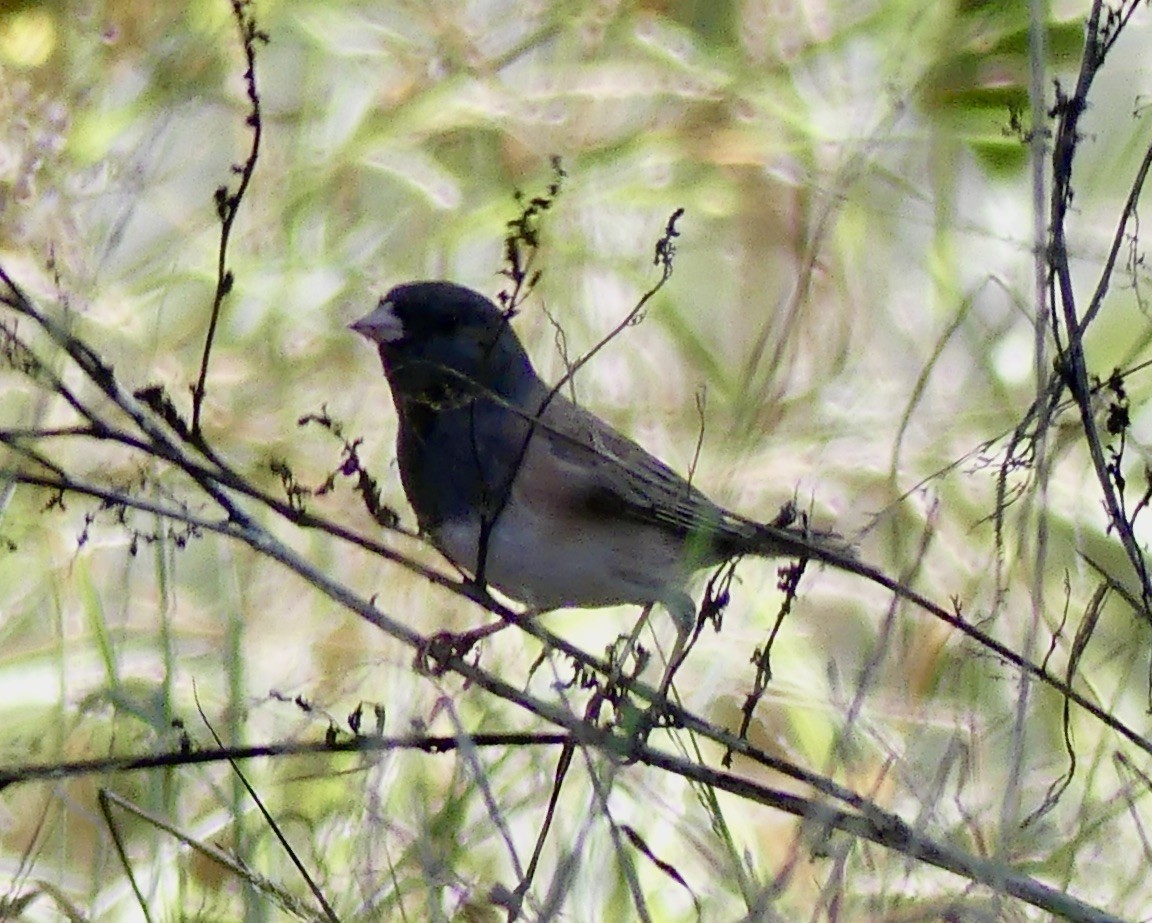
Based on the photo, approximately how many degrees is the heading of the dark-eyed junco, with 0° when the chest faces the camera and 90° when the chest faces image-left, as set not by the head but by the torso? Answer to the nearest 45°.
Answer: approximately 90°
